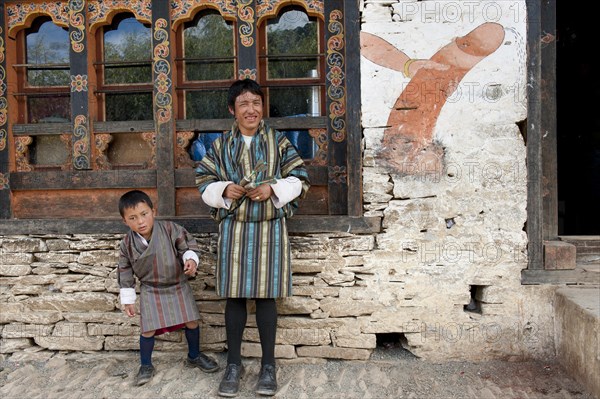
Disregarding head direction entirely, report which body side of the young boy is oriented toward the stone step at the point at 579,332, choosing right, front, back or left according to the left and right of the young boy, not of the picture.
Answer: left

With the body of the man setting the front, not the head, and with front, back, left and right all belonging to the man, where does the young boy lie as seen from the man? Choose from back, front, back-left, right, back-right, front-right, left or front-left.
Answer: right

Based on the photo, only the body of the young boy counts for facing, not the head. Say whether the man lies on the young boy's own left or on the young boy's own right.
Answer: on the young boy's own left

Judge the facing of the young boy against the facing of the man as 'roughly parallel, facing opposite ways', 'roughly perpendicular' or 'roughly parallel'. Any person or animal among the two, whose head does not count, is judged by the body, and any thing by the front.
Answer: roughly parallel

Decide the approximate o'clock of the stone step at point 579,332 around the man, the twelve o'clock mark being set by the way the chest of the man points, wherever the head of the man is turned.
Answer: The stone step is roughly at 9 o'clock from the man.

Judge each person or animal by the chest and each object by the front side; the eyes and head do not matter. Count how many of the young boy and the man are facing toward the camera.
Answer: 2

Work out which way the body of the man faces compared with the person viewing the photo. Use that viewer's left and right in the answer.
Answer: facing the viewer
